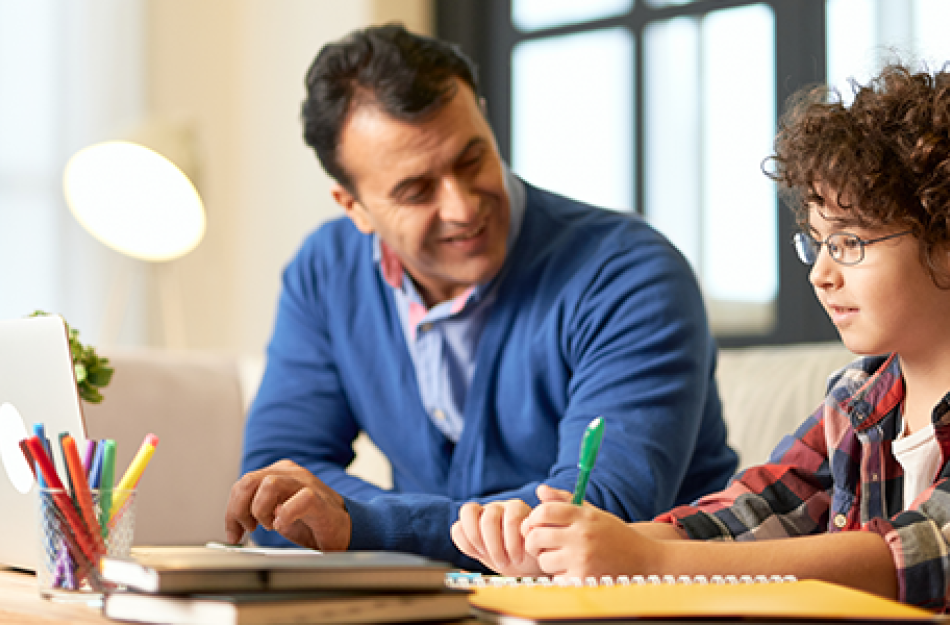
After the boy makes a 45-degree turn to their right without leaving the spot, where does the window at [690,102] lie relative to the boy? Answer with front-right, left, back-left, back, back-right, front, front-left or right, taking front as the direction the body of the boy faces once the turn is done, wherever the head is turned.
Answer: right

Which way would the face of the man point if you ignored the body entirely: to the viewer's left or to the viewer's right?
to the viewer's right

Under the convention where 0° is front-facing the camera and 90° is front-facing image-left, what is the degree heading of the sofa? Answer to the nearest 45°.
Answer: approximately 0°

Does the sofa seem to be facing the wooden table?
yes

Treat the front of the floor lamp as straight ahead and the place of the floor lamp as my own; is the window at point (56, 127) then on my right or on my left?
on my right
